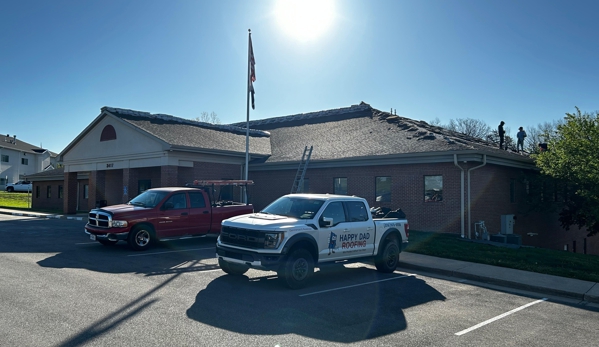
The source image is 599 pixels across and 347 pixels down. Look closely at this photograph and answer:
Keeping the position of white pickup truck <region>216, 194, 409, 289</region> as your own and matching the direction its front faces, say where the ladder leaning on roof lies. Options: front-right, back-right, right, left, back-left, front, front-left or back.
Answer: back-right

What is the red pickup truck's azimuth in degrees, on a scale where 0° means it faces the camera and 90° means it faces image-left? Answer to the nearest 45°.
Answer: approximately 45°

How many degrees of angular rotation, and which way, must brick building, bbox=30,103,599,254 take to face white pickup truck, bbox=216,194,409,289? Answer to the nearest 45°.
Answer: approximately 45° to its left

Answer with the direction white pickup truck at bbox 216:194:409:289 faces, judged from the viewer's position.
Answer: facing the viewer and to the left of the viewer

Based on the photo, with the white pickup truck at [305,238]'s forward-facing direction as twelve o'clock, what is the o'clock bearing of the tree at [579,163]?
The tree is roughly at 6 o'clock from the white pickup truck.

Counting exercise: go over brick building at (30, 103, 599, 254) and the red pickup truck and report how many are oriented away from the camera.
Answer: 0

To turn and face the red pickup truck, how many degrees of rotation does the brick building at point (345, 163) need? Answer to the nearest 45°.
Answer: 0° — it already faces it

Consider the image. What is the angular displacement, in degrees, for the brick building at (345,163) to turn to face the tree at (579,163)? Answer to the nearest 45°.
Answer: approximately 90° to its left

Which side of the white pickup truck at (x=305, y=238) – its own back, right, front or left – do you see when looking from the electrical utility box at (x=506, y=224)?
back

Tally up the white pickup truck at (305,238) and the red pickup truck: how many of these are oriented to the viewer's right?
0

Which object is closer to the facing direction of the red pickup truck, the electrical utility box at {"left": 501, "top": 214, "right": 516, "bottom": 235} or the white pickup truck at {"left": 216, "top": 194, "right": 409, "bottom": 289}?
the white pickup truck
